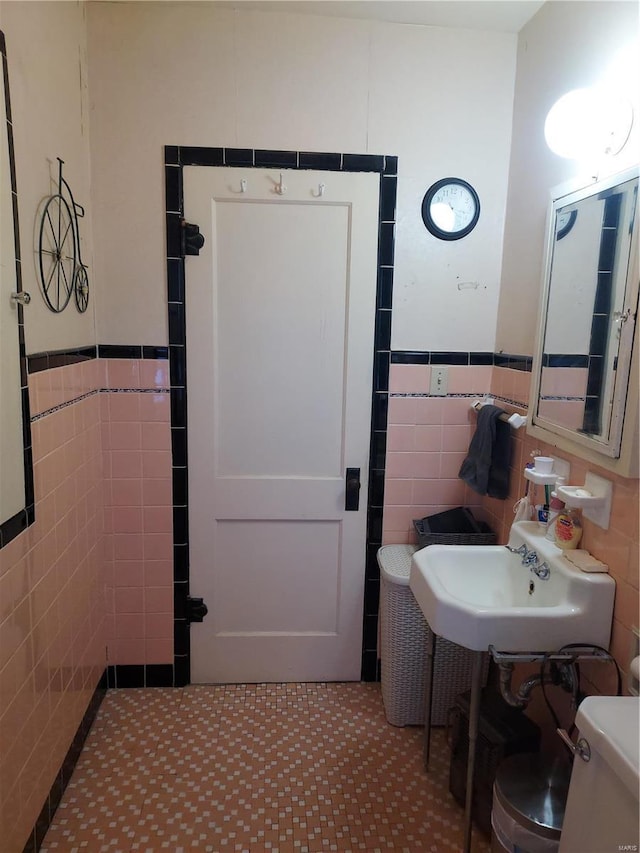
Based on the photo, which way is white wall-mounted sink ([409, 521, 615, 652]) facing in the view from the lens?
facing to the left of the viewer

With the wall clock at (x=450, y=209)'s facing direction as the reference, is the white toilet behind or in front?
in front

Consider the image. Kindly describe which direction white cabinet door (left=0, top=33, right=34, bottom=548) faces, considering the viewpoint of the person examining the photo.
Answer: facing to the right of the viewer

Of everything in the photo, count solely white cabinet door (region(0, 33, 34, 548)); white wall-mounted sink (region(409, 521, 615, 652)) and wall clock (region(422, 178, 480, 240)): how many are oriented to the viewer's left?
1

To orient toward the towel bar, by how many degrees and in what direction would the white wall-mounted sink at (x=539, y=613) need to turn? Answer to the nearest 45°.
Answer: approximately 90° to its right

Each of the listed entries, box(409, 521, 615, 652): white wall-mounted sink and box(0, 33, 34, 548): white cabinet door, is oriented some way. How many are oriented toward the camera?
0

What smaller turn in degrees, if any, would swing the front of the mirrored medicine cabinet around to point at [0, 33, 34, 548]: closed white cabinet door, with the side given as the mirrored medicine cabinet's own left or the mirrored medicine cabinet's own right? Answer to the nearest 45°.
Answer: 0° — it already faces it

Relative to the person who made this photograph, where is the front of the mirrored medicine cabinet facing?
facing the viewer and to the left of the viewer

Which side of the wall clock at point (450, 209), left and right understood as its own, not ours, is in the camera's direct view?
front

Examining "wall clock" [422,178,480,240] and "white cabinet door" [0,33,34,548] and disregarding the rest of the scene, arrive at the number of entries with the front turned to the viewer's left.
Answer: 0

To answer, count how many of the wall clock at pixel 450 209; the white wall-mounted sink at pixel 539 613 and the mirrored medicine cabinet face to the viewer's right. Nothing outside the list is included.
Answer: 0

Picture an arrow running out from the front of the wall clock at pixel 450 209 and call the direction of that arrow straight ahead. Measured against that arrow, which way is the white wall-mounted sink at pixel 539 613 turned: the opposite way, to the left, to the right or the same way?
to the right
